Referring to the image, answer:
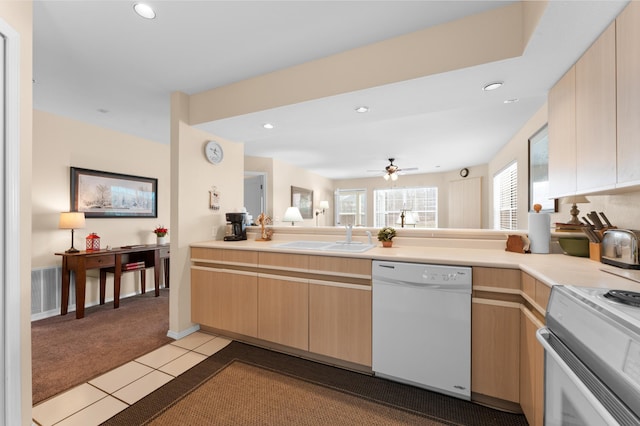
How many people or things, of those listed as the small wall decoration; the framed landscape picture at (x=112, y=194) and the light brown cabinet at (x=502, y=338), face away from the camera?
0

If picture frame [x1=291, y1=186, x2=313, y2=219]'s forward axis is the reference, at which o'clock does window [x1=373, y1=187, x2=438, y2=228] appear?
The window is roughly at 10 o'clock from the picture frame.

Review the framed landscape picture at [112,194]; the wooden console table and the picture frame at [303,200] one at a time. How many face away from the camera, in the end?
0

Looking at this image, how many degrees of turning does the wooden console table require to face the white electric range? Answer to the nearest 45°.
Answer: approximately 45° to its right

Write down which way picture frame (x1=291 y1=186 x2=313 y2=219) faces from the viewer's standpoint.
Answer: facing the viewer and to the right of the viewer

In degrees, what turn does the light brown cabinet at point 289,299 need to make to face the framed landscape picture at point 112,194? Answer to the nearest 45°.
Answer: approximately 90° to its right

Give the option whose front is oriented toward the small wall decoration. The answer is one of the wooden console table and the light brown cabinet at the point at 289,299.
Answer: the wooden console table

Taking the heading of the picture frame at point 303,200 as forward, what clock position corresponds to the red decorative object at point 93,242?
The red decorative object is roughly at 3 o'clock from the picture frame.
